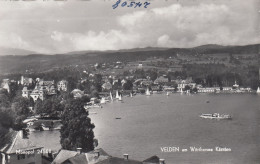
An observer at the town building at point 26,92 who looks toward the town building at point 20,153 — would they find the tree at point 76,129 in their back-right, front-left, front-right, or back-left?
front-left

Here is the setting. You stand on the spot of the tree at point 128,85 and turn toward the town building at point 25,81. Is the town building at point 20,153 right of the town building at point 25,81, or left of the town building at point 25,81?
left
